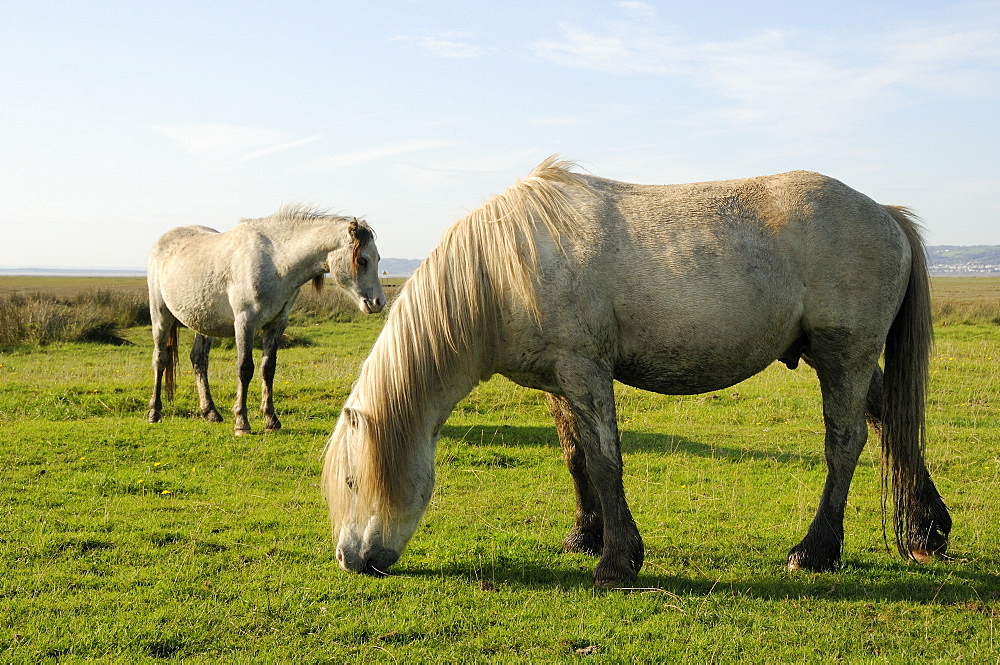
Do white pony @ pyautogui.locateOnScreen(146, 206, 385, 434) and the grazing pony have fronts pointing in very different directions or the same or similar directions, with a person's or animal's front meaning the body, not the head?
very different directions

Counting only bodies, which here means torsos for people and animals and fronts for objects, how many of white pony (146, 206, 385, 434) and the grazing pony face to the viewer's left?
1

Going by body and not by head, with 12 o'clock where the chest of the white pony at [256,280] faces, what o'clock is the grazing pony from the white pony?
The grazing pony is roughly at 1 o'clock from the white pony.

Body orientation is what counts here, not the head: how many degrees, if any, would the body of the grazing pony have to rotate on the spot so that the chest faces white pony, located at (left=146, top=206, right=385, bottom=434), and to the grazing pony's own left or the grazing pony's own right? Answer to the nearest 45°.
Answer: approximately 45° to the grazing pony's own right

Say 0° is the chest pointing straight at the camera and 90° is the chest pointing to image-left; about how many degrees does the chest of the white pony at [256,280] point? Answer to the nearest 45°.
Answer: approximately 315°

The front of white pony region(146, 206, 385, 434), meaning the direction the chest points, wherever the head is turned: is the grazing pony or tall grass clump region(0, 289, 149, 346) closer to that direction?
the grazing pony

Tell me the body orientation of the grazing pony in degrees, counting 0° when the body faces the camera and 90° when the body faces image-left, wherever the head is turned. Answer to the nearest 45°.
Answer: approximately 90°
